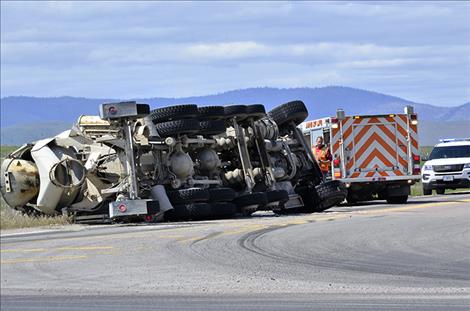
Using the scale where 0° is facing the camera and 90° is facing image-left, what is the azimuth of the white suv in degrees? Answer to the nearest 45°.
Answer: approximately 0°

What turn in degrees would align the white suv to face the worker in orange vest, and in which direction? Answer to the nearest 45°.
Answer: approximately 45° to its right

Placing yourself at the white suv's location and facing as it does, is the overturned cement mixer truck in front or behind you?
in front
